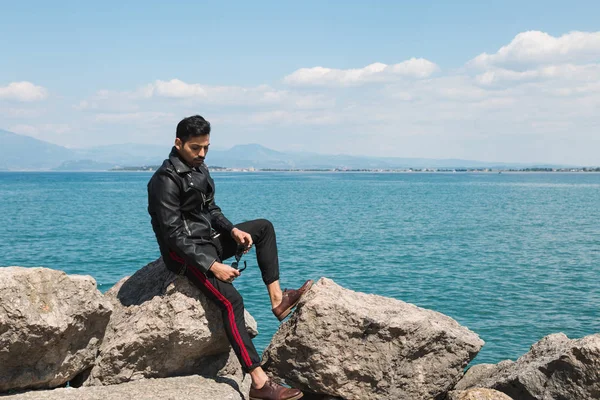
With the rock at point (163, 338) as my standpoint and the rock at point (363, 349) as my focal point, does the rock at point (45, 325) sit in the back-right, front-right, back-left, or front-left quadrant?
back-right

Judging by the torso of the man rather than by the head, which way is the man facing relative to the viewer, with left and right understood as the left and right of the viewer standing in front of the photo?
facing the viewer and to the right of the viewer

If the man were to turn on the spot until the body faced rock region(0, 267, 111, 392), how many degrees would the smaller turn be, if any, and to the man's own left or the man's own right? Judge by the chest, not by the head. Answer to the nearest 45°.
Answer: approximately 135° to the man's own right
